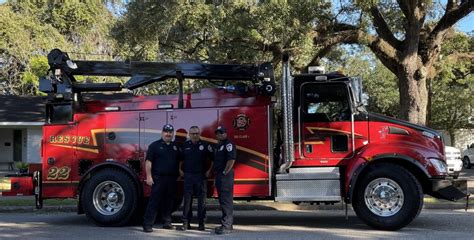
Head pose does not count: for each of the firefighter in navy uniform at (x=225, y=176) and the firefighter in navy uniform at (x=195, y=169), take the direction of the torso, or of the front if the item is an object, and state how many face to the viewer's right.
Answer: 0

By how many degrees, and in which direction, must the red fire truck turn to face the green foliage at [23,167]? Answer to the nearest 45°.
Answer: approximately 135° to its left

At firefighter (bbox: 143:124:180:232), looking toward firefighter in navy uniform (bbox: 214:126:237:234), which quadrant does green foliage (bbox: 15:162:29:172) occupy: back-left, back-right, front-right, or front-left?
back-left

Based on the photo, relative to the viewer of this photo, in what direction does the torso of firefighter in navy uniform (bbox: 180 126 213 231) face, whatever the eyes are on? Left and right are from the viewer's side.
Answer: facing the viewer

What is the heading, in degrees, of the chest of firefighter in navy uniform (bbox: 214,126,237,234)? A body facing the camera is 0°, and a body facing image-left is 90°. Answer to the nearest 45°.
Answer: approximately 45°

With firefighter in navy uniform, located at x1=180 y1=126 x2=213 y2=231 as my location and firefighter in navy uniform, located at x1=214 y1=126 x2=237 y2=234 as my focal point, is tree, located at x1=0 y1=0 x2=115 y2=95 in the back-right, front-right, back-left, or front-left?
back-left

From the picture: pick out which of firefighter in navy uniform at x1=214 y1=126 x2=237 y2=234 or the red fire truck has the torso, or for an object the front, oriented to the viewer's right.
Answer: the red fire truck

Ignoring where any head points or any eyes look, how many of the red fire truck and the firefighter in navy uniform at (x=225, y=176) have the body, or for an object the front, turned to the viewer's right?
1

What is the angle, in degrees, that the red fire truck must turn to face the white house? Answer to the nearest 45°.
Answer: approximately 135° to its left

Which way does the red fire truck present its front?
to the viewer's right

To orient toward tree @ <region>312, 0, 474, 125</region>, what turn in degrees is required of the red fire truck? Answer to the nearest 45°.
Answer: approximately 45° to its left

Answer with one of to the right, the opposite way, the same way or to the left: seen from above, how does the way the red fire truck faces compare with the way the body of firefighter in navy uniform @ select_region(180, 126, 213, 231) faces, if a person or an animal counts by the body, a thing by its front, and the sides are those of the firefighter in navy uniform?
to the left

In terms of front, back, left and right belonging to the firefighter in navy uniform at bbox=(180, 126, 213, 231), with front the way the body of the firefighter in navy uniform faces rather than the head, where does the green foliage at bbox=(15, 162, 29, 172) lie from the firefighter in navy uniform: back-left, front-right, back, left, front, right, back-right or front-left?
back-right
